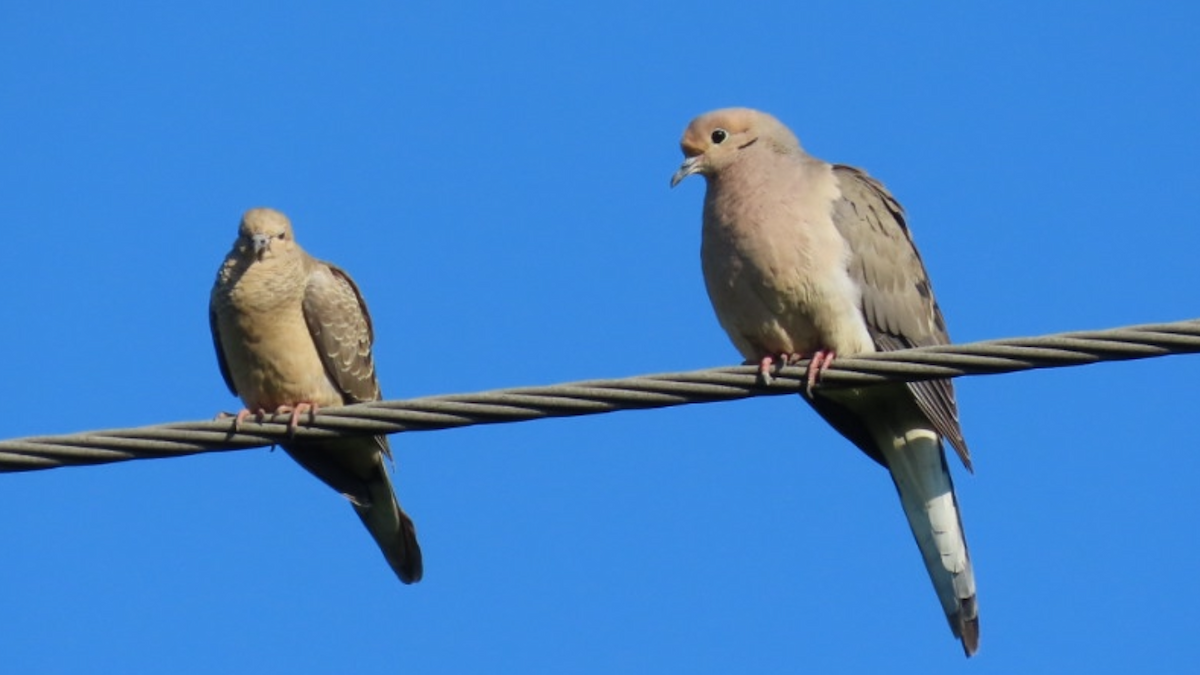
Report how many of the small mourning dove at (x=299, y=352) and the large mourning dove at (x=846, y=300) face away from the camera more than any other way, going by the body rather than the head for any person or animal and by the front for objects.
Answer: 0

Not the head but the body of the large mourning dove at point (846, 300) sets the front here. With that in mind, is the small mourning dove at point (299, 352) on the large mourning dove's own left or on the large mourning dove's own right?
on the large mourning dove's own right

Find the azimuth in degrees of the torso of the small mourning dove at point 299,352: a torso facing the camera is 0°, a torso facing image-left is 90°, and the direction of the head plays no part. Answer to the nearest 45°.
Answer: approximately 45°

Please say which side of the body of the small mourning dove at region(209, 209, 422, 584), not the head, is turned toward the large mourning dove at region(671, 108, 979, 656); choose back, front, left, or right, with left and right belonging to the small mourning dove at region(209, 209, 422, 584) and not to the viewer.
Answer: left

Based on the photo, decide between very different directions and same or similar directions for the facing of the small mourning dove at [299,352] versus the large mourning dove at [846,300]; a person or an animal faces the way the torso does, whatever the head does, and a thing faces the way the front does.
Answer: same or similar directions
